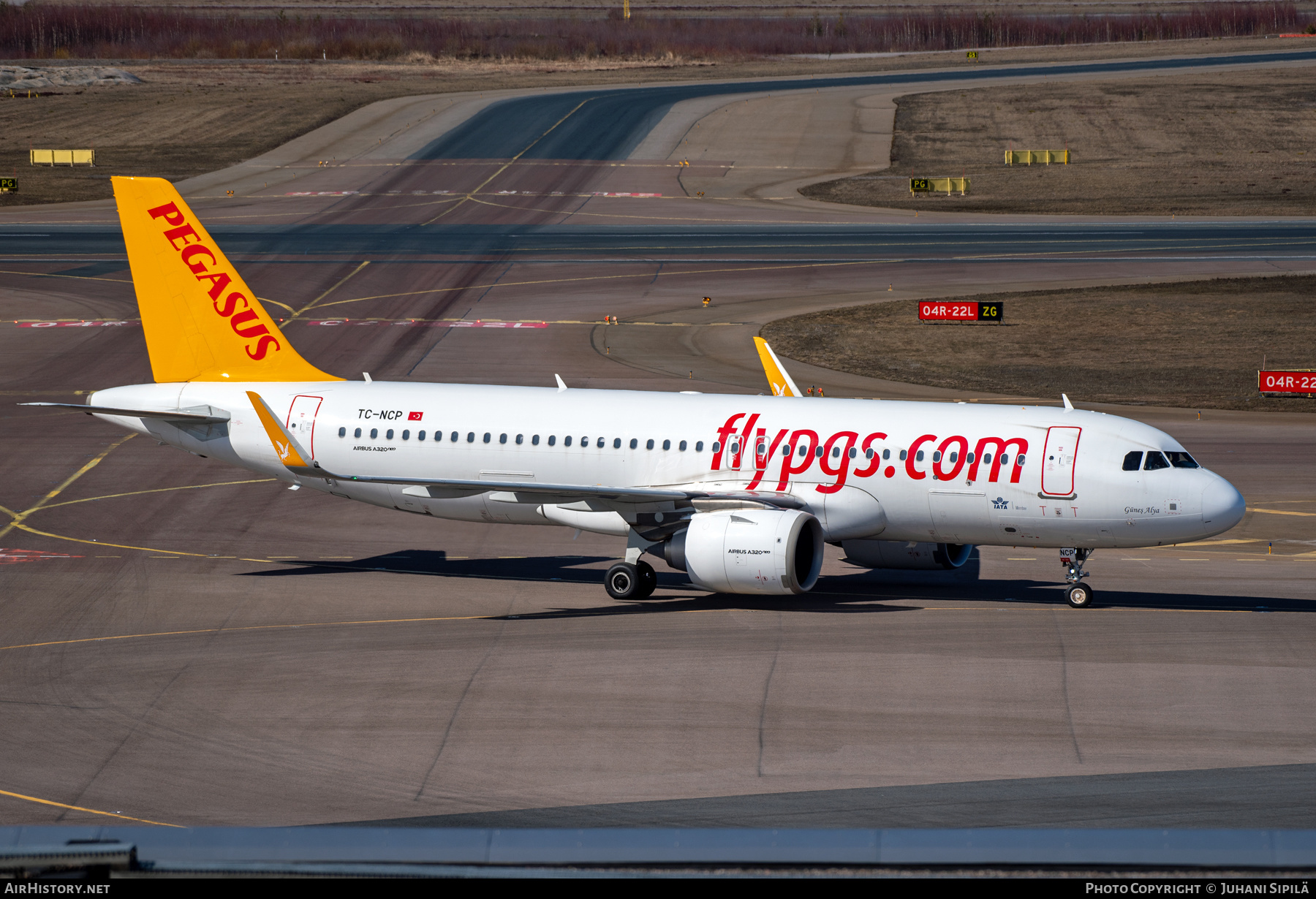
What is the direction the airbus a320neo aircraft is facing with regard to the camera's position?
facing the viewer and to the right of the viewer
